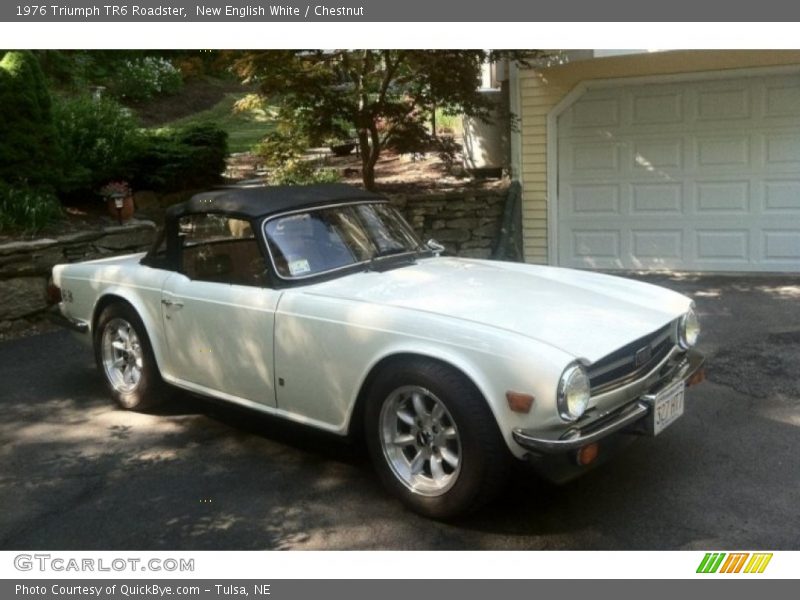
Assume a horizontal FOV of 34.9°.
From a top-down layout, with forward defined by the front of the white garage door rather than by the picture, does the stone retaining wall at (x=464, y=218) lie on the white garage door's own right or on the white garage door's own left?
on the white garage door's own right

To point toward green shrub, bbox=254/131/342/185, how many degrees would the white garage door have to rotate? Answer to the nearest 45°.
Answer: approximately 90° to its right

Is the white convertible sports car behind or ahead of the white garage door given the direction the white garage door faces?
ahead

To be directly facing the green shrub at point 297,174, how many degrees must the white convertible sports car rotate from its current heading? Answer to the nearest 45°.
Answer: approximately 135° to its left

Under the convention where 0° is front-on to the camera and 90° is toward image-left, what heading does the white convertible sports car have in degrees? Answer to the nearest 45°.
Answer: approximately 315°

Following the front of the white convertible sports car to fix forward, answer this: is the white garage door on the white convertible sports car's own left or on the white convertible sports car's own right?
on the white convertible sports car's own left

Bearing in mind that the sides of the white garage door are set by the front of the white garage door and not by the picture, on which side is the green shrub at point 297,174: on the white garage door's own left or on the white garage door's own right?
on the white garage door's own right

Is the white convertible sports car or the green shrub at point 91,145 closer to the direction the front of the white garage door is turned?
the white convertible sports car

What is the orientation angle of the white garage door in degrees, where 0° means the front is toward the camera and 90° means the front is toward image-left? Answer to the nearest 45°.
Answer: approximately 0°

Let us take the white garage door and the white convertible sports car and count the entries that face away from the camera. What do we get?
0
